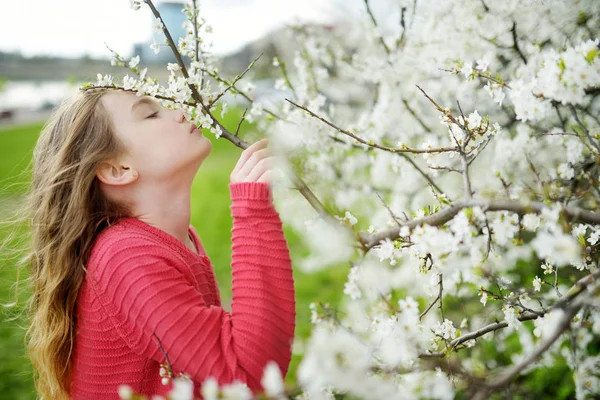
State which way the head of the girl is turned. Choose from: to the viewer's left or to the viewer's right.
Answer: to the viewer's right

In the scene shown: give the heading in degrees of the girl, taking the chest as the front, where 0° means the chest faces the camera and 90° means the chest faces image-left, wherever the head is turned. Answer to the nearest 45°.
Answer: approximately 270°

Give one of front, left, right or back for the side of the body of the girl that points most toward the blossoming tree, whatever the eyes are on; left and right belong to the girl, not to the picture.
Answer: front
